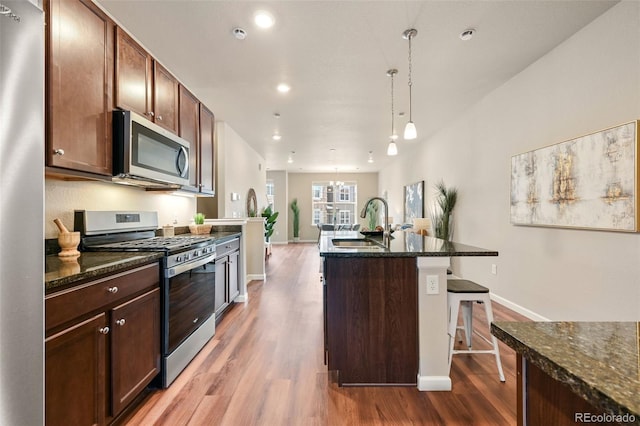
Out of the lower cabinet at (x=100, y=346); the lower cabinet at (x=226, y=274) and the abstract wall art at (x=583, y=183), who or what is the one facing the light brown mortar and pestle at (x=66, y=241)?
the abstract wall art

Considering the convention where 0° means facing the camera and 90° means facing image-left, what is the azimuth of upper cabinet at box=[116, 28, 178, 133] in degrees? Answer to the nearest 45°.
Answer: approximately 315°

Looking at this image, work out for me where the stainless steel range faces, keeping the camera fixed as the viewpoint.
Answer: facing the viewer and to the right of the viewer

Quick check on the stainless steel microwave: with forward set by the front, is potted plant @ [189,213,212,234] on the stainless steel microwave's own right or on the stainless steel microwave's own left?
on the stainless steel microwave's own left

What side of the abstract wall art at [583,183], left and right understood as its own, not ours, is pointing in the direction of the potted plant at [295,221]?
right

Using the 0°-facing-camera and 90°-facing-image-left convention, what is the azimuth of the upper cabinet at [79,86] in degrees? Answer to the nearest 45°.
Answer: approximately 315°

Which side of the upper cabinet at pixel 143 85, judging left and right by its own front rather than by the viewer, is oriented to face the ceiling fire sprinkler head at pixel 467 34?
front

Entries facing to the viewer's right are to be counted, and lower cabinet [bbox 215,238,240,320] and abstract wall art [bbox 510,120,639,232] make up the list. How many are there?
1

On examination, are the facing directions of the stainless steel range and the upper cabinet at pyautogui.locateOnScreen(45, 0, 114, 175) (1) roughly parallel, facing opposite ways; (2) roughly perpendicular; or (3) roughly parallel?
roughly parallel

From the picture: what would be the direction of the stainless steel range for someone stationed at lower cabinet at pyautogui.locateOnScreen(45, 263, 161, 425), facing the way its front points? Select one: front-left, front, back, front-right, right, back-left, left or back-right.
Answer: left

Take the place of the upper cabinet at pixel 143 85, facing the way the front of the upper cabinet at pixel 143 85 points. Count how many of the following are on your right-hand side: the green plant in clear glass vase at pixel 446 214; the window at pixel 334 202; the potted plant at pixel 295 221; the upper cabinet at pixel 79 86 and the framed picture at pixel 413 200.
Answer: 1

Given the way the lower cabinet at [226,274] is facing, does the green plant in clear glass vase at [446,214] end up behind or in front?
in front

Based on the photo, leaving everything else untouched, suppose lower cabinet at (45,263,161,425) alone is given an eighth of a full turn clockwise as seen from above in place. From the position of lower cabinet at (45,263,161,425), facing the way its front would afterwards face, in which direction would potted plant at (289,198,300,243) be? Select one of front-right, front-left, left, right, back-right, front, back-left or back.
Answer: back-left

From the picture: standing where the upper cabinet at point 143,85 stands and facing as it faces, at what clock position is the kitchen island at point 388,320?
The kitchen island is roughly at 12 o'clock from the upper cabinet.
